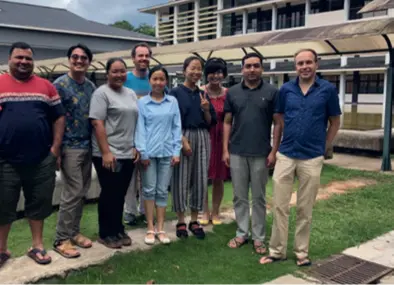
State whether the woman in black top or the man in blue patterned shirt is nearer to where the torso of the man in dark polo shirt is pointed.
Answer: the man in blue patterned shirt

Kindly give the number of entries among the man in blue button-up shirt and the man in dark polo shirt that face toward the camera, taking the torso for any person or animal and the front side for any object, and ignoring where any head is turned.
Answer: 2

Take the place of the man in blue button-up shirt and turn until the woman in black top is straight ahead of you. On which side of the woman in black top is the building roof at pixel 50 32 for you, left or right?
right

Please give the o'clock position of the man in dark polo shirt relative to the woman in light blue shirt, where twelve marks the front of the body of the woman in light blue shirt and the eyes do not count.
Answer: The man in dark polo shirt is roughly at 9 o'clock from the woman in light blue shirt.

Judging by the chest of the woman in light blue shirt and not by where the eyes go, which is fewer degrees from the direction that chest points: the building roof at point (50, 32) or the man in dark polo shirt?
the man in dark polo shirt

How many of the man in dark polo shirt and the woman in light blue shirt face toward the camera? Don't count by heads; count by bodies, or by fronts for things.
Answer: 2

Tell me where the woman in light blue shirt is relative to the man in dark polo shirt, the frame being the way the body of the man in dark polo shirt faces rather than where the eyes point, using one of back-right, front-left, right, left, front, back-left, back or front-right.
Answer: right

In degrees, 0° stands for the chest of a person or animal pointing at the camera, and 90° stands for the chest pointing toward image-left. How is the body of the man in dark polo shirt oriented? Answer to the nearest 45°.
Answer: approximately 0°

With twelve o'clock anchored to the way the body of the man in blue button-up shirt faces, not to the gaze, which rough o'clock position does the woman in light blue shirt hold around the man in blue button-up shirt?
The woman in light blue shirt is roughly at 3 o'clock from the man in blue button-up shirt.

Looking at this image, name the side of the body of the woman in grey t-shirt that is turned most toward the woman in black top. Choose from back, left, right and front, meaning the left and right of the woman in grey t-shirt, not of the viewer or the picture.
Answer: left

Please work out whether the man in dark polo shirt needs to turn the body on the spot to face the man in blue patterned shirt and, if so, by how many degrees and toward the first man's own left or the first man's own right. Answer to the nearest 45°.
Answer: approximately 90° to the first man's own right

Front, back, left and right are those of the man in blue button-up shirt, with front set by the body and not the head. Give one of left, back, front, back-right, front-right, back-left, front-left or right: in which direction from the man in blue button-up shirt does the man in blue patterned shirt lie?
right

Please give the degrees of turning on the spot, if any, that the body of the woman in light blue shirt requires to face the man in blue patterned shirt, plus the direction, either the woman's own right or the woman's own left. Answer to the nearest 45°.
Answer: approximately 90° to the woman's own right

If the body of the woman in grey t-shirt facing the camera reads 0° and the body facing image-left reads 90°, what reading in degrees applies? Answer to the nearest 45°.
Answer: approximately 315°
